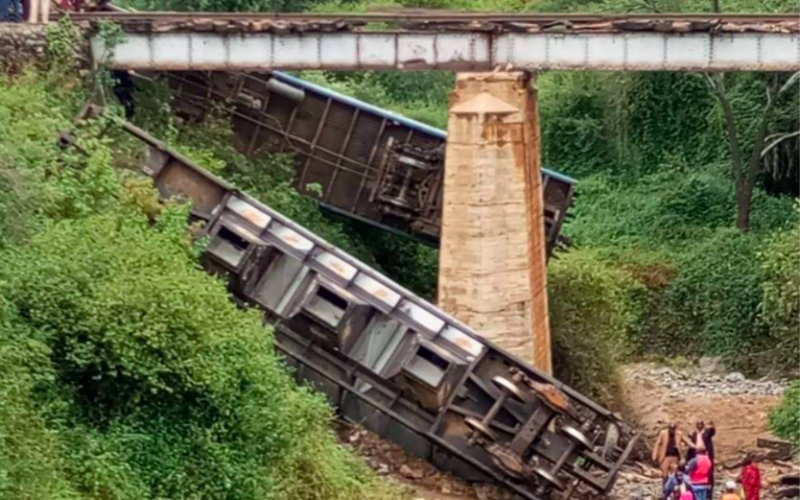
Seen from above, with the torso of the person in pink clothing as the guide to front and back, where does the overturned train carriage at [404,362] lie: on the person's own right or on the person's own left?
on the person's own left

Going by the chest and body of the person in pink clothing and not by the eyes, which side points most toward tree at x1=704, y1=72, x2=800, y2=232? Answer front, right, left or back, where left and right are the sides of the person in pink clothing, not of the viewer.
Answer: front

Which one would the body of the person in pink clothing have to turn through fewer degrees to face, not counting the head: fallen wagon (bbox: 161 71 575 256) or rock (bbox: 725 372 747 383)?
the rock

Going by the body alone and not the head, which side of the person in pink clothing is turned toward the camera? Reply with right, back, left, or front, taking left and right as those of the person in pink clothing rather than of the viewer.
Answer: back

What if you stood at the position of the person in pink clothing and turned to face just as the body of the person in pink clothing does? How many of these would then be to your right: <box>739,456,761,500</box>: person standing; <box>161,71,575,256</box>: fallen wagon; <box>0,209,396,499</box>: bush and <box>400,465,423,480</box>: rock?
1

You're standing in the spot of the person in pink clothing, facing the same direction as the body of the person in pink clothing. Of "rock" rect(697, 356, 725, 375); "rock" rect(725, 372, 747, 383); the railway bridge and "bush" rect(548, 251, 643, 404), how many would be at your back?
0

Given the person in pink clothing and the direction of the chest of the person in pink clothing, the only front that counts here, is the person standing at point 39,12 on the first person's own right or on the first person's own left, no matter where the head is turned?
on the first person's own left

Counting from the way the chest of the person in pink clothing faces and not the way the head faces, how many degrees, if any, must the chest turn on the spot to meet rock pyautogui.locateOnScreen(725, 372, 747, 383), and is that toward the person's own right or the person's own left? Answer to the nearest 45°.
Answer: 0° — they already face it

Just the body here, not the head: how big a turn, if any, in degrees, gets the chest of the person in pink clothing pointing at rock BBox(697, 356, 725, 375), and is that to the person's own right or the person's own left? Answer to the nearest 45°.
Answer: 0° — they already face it

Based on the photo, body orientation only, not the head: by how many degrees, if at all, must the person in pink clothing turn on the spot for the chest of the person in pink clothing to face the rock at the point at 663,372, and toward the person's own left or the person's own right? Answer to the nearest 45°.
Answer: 0° — they already face it

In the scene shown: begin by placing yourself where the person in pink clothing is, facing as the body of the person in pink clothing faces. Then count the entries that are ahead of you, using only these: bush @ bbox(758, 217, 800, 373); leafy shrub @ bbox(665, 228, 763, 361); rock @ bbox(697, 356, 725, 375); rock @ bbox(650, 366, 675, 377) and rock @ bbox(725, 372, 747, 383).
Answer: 5
